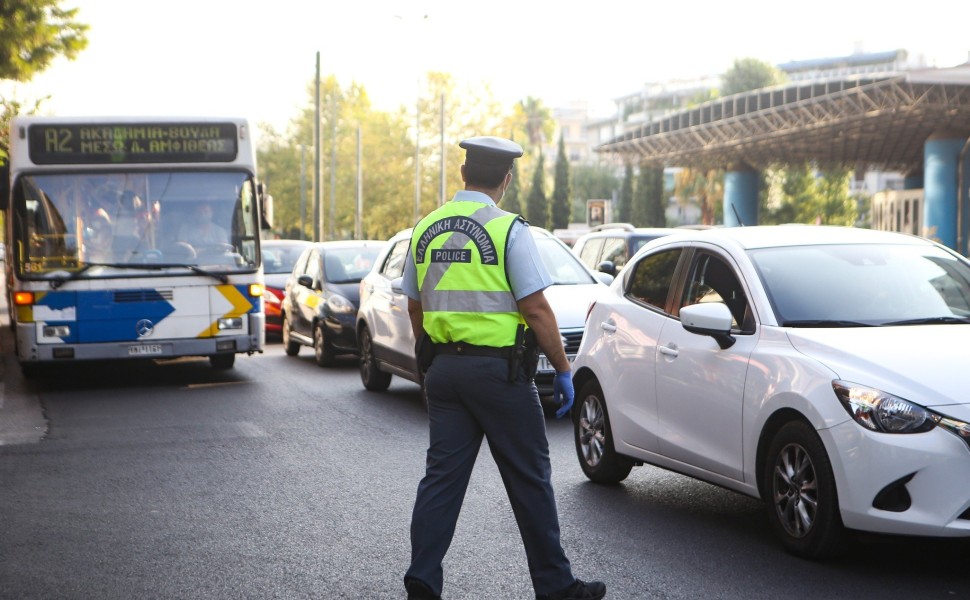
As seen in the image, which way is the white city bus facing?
toward the camera

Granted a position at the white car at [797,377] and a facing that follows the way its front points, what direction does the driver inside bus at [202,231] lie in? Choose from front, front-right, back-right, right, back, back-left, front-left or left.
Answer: back

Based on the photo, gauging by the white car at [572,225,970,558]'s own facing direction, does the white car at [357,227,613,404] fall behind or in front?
behind

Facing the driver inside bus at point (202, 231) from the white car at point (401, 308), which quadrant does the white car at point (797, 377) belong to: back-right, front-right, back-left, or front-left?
back-left

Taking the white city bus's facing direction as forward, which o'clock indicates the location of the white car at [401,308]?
The white car is roughly at 10 o'clock from the white city bus.

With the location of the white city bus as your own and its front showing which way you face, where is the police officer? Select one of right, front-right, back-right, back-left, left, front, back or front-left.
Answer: front

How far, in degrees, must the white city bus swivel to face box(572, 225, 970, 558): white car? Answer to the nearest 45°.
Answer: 0° — it already faces it

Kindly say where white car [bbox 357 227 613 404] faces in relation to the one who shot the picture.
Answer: facing the viewer and to the right of the viewer

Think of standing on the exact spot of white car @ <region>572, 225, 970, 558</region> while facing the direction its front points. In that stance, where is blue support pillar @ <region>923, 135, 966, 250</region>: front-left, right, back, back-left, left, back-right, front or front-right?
back-left
